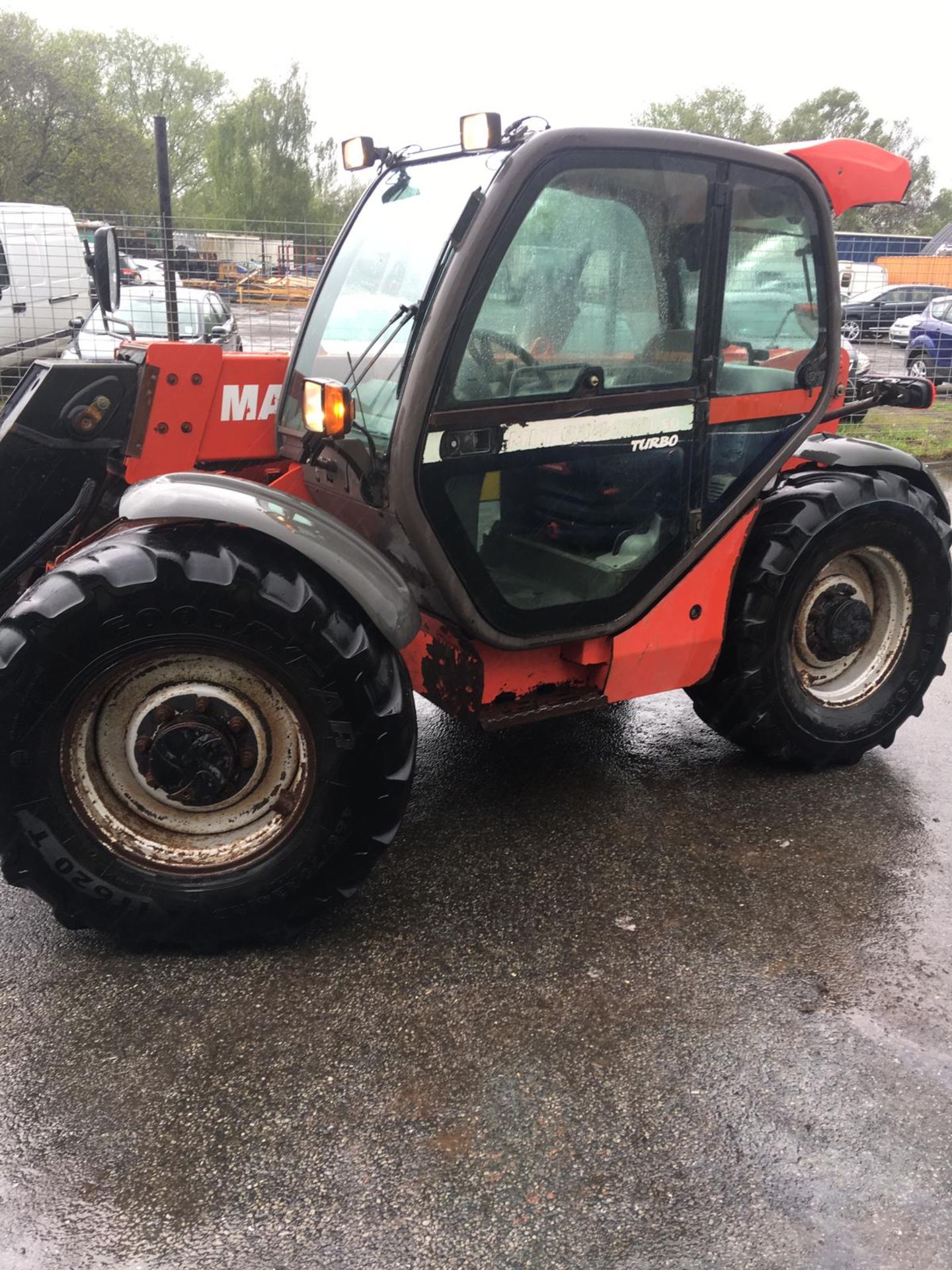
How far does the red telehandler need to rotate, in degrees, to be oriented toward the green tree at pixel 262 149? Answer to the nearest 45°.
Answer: approximately 135° to its right

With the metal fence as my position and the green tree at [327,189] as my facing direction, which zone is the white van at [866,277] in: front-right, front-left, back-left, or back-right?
front-right

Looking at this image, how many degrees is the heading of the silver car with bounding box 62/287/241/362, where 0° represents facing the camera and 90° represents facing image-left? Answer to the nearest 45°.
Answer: approximately 45°

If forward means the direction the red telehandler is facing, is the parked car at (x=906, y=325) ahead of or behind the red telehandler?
behind

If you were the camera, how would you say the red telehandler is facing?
facing the viewer and to the left of the viewer

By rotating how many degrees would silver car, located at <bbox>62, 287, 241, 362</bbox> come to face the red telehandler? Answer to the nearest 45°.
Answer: approximately 45° to its left

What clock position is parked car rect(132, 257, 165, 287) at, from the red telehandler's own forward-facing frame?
The parked car is roughly at 4 o'clock from the red telehandler.

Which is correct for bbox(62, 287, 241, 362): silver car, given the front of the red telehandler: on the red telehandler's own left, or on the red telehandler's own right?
on the red telehandler's own right
